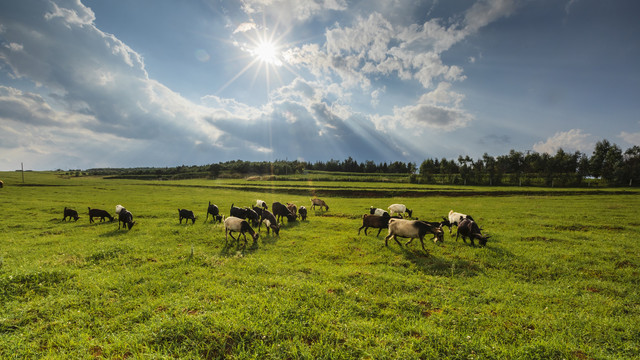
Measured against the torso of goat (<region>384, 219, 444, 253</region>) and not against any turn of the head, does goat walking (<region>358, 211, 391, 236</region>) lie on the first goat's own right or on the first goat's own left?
on the first goat's own left

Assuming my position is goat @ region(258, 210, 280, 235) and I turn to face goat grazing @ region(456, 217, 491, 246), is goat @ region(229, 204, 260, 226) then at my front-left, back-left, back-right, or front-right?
back-left

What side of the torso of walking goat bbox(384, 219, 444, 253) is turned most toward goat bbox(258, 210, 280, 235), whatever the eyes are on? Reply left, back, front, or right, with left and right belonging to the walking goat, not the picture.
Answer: back

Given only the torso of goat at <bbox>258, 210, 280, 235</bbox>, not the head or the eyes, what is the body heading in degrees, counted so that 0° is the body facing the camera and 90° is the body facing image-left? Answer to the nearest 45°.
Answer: approximately 315°

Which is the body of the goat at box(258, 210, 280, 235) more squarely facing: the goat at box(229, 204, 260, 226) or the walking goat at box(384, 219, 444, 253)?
the walking goat

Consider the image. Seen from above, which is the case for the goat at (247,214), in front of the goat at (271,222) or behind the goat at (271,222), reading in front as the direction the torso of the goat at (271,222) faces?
behind

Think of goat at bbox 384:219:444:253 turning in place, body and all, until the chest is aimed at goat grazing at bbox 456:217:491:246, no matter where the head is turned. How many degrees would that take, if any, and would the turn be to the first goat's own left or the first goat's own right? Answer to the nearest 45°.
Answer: approximately 45° to the first goat's own left

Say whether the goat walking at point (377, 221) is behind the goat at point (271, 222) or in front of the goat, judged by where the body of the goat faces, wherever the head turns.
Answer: in front

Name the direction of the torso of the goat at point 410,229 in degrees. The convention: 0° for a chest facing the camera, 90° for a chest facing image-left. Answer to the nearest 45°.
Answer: approximately 270°

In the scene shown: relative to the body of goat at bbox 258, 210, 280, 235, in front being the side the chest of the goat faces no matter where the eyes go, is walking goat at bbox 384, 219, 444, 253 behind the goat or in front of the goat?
in front

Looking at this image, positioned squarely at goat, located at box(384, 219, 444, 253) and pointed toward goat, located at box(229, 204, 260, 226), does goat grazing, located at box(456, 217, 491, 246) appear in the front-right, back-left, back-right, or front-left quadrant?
back-right
